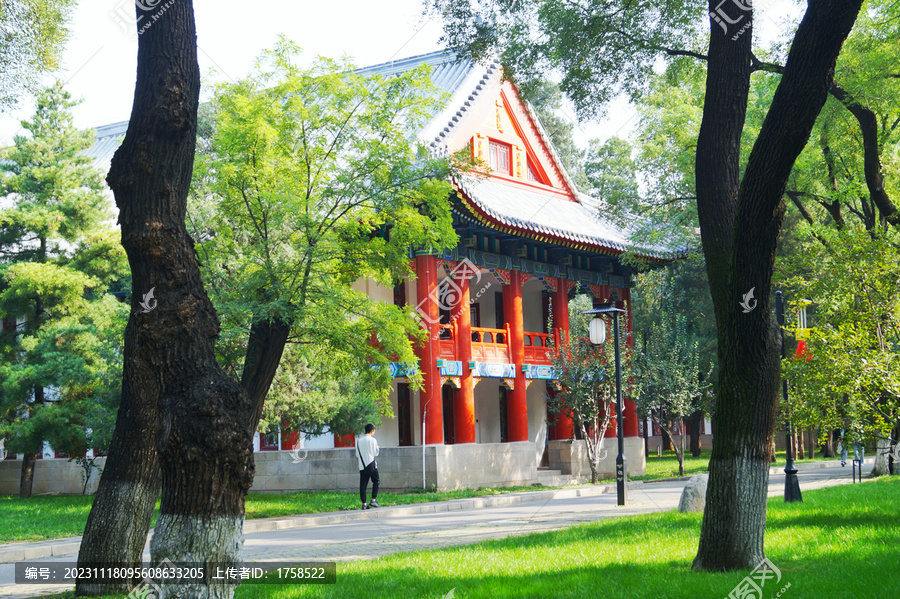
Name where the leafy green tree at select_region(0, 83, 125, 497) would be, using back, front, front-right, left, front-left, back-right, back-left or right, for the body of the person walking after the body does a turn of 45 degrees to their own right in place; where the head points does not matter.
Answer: back-left

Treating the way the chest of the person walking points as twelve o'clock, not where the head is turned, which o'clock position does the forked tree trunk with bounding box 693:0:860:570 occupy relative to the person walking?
The forked tree trunk is roughly at 4 o'clock from the person walking.

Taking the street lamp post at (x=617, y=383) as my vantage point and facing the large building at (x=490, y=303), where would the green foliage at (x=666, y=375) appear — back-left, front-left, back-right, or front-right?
front-right

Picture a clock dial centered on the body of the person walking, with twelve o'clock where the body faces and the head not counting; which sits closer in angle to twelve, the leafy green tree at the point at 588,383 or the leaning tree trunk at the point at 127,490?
the leafy green tree

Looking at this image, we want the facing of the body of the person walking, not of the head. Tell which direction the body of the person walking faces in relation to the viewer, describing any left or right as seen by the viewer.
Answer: facing away from the viewer and to the right of the viewer

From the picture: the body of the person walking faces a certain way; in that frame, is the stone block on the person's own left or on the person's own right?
on the person's own right

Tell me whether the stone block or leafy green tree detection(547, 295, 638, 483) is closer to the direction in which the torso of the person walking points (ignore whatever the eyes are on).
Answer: the leafy green tree

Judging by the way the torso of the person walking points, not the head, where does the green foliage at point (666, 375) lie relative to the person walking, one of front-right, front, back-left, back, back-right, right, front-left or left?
front
